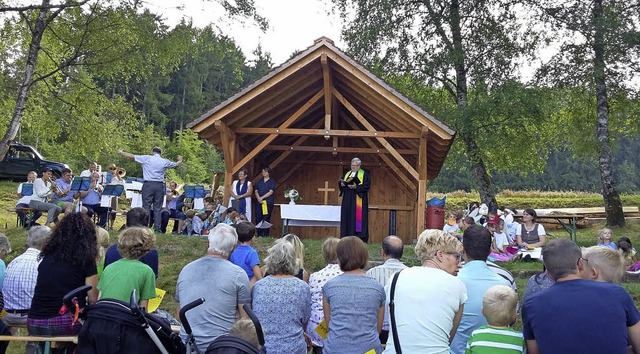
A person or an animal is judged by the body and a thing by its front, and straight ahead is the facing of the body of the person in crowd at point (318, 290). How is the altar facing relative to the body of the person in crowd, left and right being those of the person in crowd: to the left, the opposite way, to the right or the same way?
the opposite way

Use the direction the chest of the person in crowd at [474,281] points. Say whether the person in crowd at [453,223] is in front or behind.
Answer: in front

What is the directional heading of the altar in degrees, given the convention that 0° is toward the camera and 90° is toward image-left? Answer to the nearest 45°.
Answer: approximately 0°

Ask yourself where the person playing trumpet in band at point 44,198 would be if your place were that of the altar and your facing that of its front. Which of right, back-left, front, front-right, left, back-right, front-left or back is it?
right

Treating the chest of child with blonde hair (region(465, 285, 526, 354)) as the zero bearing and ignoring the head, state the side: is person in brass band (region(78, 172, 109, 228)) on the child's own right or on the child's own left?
on the child's own left

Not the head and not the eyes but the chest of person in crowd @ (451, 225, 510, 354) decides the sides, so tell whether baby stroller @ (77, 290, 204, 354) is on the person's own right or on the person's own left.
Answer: on the person's own left

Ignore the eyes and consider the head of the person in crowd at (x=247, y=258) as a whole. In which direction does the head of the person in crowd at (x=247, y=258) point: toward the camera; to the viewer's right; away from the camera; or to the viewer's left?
away from the camera

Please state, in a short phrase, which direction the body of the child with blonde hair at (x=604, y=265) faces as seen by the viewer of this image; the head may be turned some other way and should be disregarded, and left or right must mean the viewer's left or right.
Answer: facing away from the viewer and to the left of the viewer

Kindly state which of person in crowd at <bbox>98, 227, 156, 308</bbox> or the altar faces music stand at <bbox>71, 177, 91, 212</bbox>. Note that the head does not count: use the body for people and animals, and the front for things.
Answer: the person in crowd

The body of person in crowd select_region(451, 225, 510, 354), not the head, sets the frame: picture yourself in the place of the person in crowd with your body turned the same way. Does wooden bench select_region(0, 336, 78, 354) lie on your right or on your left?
on your left

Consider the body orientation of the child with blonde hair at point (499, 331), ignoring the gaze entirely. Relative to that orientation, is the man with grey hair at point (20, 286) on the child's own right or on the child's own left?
on the child's own left

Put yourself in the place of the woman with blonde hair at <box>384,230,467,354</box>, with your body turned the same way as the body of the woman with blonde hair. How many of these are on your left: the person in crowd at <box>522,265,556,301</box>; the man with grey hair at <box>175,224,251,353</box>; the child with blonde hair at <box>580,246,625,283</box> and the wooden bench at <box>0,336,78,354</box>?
2

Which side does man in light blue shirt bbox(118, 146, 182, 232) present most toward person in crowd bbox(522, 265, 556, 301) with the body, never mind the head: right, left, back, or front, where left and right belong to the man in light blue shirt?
back

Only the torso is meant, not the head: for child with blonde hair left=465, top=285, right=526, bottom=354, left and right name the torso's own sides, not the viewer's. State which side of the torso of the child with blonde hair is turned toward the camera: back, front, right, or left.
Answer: back

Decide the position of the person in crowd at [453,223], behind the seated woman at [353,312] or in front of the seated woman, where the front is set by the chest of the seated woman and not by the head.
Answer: in front

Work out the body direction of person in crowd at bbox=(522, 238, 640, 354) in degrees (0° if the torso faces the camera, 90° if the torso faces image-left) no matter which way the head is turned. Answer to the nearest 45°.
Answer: approximately 180°

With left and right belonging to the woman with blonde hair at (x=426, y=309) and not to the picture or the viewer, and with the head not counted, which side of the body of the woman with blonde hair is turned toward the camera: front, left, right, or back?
back

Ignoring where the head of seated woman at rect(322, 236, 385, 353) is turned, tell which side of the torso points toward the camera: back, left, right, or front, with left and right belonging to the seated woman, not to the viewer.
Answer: back
